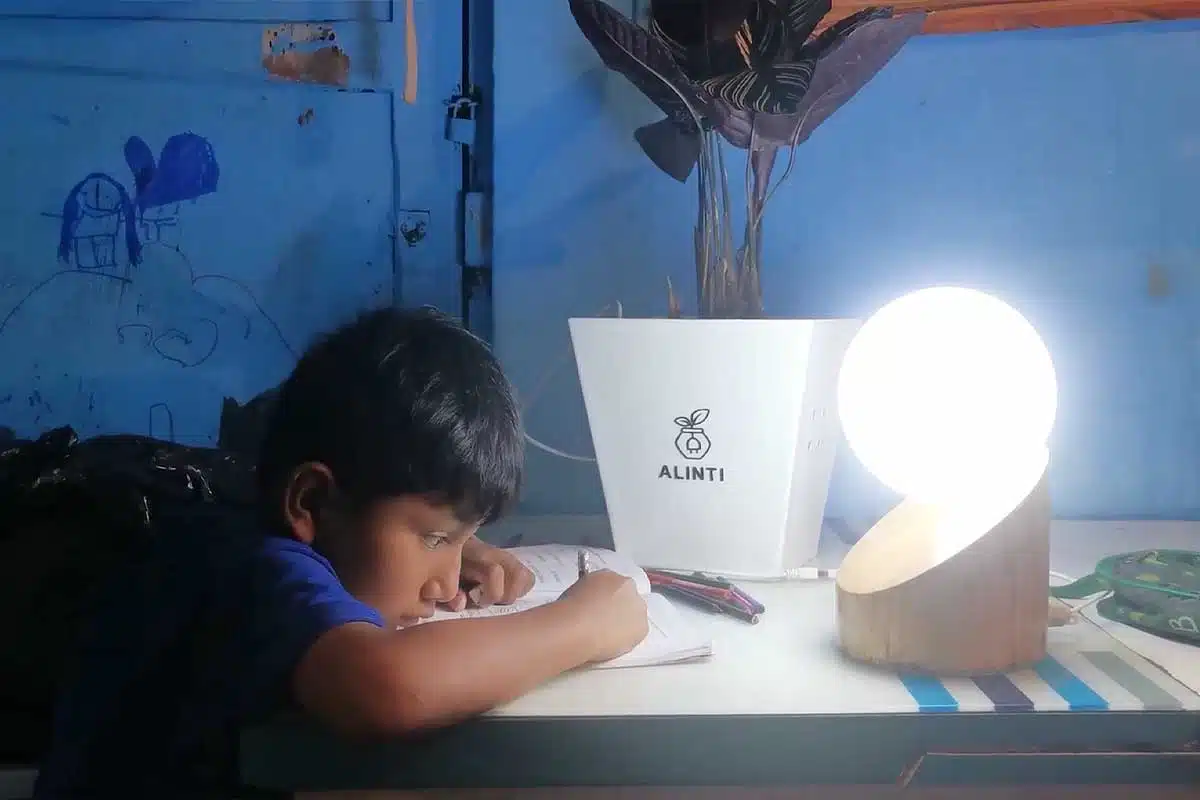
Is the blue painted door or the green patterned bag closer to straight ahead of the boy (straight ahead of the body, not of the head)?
the green patterned bag

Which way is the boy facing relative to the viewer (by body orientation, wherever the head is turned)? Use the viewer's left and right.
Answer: facing to the right of the viewer
